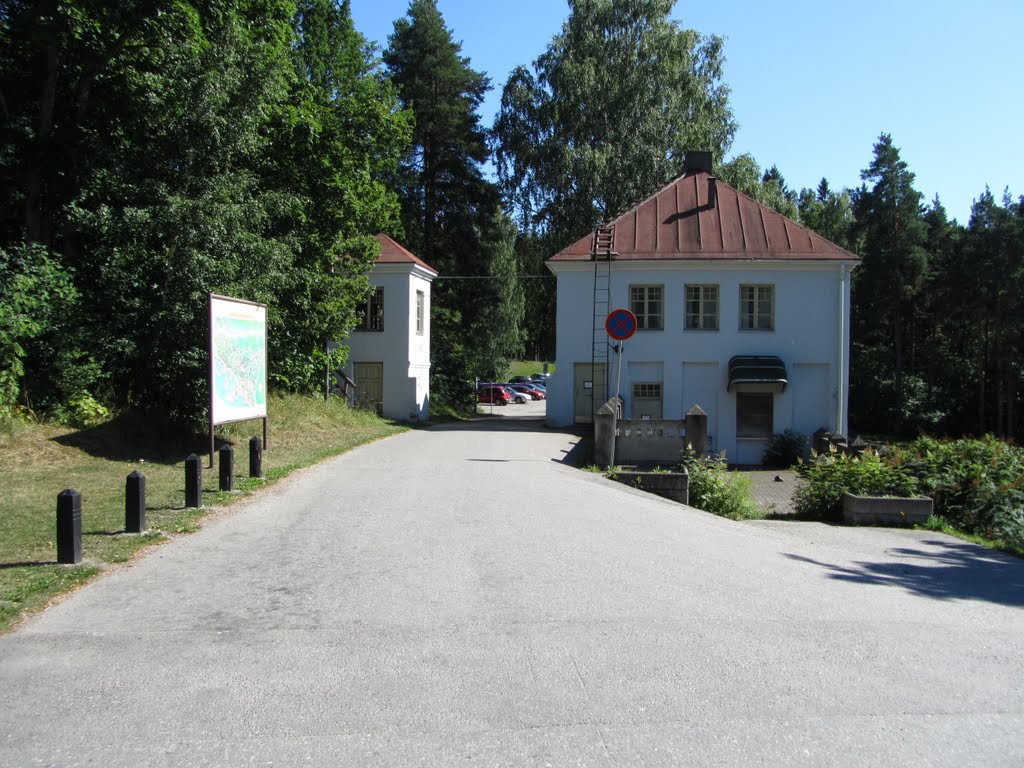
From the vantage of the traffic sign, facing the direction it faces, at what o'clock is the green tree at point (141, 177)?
The green tree is roughly at 3 o'clock from the traffic sign.

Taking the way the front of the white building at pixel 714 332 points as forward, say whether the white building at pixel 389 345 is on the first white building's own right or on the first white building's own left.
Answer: on the first white building's own right

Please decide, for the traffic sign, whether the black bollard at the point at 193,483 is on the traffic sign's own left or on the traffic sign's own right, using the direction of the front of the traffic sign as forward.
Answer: on the traffic sign's own right

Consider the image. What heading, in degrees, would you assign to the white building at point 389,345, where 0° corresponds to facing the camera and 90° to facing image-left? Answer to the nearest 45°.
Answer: approximately 0°

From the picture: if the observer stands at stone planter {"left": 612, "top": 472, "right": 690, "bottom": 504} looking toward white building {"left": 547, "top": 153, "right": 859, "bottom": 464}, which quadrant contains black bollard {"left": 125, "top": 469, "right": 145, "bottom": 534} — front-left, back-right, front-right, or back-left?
back-left

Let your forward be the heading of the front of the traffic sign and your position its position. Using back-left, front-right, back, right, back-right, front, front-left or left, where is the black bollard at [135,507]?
front-right

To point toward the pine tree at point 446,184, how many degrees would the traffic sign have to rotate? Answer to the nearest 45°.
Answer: approximately 180°

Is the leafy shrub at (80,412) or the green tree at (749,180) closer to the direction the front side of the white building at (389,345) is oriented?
the leafy shrub

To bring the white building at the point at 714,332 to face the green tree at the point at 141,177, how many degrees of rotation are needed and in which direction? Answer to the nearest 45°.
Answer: approximately 45° to its right
